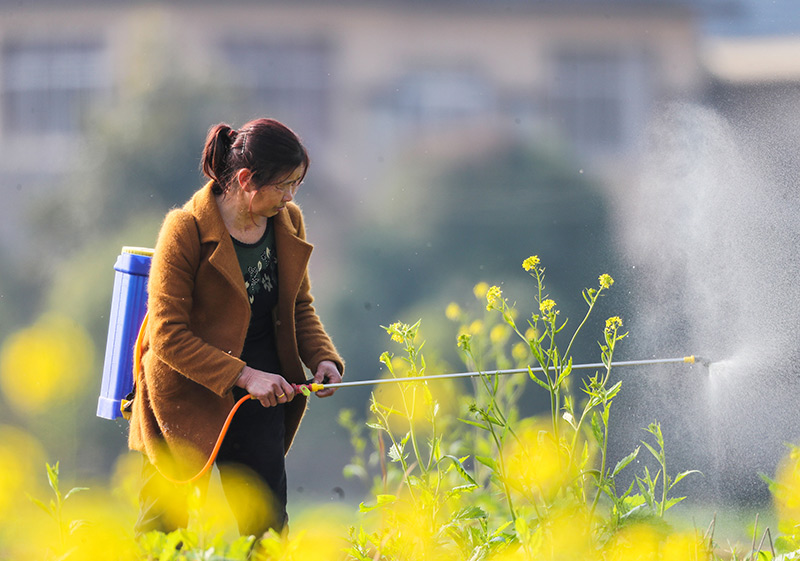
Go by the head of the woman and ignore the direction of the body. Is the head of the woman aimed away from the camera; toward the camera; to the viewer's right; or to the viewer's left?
to the viewer's right

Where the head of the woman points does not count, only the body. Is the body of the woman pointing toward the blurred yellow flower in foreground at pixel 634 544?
yes

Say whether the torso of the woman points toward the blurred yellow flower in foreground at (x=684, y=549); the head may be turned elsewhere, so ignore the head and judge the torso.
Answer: yes

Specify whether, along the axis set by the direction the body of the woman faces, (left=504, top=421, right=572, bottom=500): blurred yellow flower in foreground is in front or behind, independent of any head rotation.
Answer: in front

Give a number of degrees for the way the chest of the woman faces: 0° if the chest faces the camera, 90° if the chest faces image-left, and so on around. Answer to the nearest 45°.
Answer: approximately 315°

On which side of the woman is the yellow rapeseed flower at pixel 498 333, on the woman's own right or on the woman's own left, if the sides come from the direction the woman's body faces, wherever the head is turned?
on the woman's own left

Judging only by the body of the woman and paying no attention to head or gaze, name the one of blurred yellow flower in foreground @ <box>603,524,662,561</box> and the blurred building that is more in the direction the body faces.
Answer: the blurred yellow flower in foreground

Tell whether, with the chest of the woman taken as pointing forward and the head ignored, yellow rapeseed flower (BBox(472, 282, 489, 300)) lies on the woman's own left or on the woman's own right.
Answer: on the woman's own left

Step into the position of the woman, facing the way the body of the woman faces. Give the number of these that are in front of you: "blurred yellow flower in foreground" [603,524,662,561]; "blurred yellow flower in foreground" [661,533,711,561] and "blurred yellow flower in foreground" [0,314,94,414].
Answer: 2

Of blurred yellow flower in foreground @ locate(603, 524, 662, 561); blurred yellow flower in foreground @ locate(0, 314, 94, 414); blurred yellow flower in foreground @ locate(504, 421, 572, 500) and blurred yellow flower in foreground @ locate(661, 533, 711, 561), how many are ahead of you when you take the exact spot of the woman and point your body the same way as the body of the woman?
3
